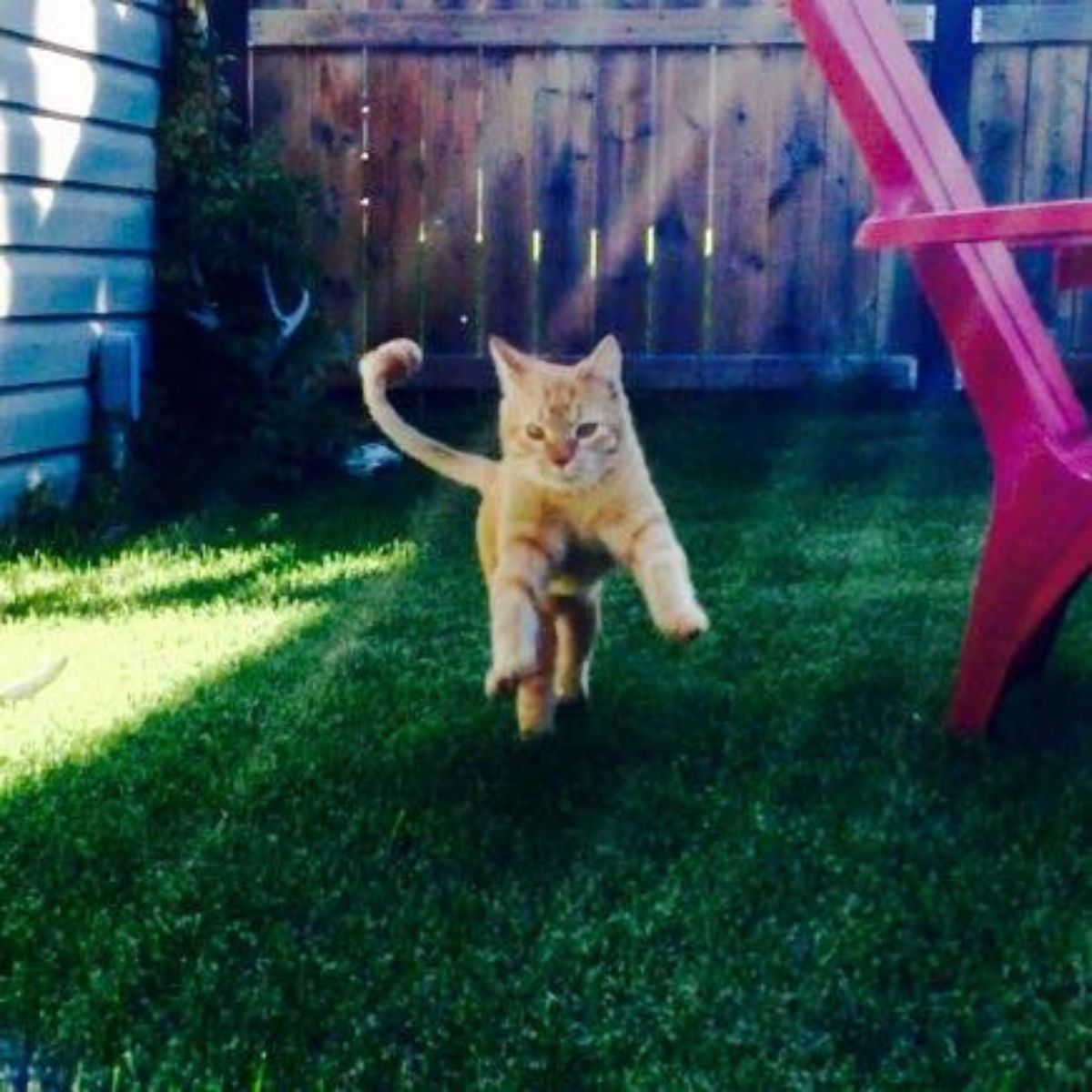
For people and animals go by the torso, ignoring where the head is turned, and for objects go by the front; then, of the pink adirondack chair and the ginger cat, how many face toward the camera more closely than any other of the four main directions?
1

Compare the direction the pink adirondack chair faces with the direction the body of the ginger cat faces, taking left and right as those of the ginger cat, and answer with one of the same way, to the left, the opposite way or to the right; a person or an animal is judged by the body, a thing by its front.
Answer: to the left

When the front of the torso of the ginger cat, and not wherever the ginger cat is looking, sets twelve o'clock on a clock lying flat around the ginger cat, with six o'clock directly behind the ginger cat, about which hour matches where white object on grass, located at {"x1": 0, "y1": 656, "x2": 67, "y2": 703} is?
The white object on grass is roughly at 4 o'clock from the ginger cat.

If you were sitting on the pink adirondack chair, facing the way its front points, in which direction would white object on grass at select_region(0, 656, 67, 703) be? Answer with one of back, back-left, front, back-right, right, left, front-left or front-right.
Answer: back

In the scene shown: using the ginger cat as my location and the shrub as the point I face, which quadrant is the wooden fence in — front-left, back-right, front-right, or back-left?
front-right

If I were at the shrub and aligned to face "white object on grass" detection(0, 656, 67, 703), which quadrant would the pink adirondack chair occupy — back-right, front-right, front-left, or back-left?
front-left

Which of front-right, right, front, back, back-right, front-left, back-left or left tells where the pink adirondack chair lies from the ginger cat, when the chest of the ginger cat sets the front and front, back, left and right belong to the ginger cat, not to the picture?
left

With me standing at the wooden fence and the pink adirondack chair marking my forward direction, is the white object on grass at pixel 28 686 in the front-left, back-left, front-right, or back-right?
front-right

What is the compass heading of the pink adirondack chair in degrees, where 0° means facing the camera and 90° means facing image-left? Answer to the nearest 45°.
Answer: approximately 270°

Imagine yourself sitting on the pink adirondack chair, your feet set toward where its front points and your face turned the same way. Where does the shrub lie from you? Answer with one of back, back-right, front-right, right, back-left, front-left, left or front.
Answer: back-left

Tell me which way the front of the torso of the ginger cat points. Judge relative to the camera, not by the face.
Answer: toward the camera

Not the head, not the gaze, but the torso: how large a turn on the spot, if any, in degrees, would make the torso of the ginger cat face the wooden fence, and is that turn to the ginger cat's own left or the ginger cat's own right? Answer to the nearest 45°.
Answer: approximately 180°

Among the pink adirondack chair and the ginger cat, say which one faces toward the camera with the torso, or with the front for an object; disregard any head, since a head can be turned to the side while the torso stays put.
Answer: the ginger cat
